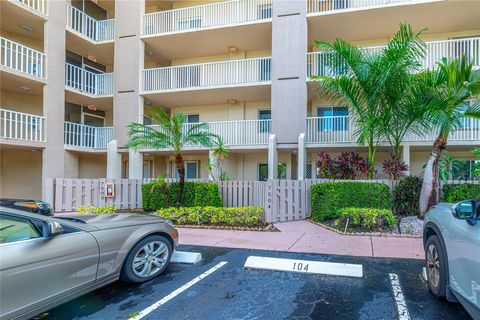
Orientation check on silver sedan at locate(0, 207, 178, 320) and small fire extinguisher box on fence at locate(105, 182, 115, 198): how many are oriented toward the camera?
1

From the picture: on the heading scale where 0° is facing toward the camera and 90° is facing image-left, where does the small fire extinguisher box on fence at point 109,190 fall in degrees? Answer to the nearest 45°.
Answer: approximately 0°

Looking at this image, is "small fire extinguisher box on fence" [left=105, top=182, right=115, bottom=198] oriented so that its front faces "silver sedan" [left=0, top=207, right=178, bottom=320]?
yes
